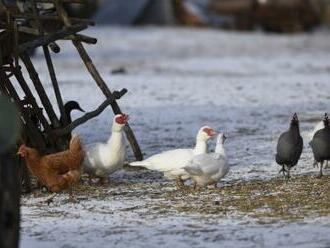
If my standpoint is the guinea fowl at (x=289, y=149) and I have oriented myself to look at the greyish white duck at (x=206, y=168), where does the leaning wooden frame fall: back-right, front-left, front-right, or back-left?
front-right

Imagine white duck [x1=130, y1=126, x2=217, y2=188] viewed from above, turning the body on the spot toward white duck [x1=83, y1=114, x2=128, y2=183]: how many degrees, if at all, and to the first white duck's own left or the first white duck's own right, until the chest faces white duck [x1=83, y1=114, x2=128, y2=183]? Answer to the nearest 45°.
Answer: approximately 180°

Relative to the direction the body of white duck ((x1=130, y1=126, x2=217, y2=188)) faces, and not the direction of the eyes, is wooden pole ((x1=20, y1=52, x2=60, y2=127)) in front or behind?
behind

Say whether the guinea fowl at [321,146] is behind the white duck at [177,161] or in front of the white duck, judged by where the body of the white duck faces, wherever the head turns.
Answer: in front

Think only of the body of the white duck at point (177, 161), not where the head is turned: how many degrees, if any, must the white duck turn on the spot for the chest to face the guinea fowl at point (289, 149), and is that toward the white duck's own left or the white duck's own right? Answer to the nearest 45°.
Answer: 0° — it already faces it

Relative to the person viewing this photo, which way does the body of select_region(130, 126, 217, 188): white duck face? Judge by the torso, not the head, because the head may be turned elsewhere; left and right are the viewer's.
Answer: facing to the right of the viewer

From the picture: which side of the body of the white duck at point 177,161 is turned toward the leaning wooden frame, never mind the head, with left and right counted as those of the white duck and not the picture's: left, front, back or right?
back

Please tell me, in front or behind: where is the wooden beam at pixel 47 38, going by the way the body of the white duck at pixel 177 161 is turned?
behind
